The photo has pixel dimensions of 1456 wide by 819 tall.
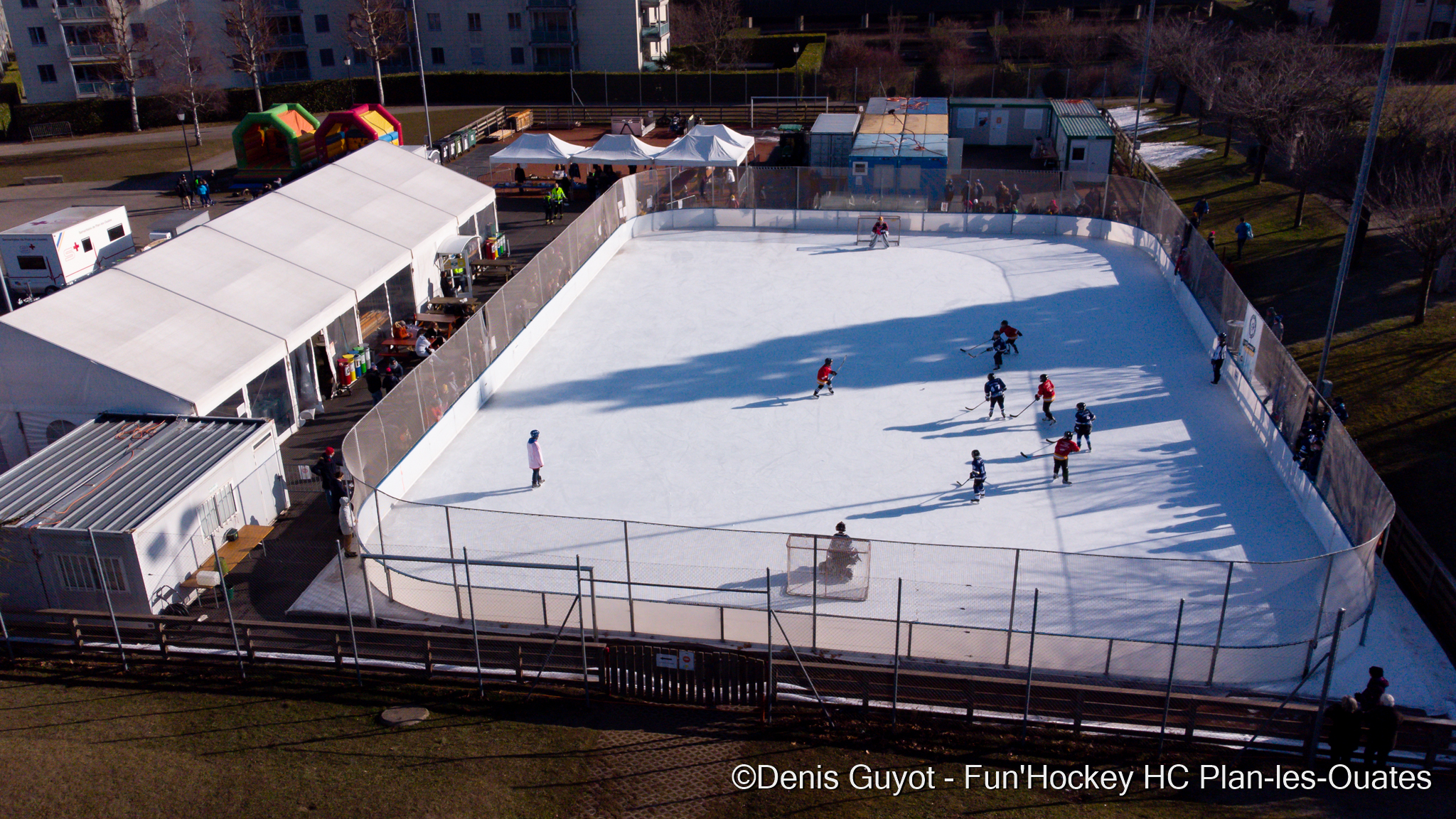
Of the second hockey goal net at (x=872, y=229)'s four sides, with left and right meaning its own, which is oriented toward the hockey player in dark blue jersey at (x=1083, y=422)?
front

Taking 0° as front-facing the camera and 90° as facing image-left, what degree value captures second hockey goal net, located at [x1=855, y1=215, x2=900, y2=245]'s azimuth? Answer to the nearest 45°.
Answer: approximately 0°

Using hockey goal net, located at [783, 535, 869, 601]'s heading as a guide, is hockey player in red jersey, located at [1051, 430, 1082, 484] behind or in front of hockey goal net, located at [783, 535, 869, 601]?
in front

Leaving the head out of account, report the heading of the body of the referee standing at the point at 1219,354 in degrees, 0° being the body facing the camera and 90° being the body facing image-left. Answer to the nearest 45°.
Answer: approximately 90°

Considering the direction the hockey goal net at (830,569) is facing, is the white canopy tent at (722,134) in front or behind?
in front

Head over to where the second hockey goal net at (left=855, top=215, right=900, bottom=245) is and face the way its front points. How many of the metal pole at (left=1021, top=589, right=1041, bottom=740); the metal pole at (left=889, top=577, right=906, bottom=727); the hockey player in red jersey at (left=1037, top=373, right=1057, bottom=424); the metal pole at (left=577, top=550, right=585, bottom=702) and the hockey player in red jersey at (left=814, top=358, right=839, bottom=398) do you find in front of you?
5

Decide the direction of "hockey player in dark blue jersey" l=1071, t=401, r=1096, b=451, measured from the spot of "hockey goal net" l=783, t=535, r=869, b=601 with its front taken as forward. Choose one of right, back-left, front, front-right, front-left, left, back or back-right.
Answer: front-right

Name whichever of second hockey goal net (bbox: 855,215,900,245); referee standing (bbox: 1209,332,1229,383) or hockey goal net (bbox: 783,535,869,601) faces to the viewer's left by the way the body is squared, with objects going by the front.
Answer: the referee standing

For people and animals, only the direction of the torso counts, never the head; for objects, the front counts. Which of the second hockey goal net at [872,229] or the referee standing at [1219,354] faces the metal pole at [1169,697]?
the second hockey goal net

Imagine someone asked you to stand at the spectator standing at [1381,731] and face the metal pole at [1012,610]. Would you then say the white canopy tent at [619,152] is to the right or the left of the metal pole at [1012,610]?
right

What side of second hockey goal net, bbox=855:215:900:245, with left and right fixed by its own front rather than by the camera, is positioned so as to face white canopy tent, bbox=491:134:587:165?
right

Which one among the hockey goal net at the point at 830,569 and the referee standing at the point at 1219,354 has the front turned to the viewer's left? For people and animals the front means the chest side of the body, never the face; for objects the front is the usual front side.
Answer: the referee standing

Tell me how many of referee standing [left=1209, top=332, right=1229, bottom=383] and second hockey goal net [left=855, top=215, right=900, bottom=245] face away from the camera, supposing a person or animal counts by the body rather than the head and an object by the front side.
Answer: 0

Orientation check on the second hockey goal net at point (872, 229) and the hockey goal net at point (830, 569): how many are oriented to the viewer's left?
0

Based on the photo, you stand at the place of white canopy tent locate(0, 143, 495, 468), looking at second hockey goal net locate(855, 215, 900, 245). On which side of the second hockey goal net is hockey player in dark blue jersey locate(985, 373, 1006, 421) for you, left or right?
right

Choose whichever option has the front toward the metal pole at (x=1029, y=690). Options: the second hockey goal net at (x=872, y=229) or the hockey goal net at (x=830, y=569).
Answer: the second hockey goal net

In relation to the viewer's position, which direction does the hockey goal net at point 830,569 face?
facing away from the viewer

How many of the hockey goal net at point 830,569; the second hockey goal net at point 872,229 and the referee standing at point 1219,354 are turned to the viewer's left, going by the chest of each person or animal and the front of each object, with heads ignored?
1
